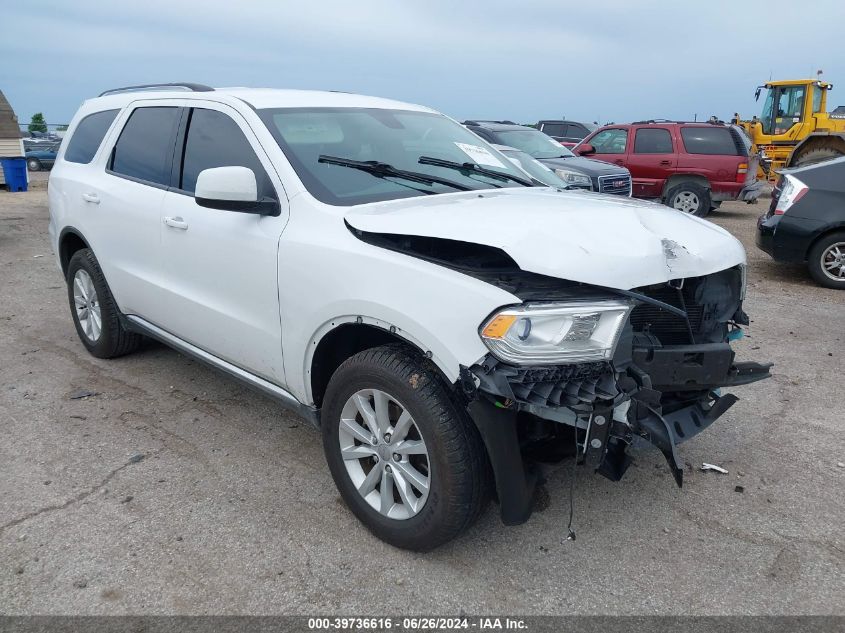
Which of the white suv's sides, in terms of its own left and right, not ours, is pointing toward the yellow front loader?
left

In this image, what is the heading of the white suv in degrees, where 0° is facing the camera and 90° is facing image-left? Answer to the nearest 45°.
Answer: approximately 315°

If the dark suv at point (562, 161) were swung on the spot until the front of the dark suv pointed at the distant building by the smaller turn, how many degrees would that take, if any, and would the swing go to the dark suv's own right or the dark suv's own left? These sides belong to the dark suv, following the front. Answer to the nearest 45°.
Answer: approximately 135° to the dark suv's own right

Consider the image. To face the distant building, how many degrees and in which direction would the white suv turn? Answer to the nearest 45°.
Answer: approximately 180°

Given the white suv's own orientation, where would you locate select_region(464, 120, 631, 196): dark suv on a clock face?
The dark suv is roughly at 8 o'clock from the white suv.

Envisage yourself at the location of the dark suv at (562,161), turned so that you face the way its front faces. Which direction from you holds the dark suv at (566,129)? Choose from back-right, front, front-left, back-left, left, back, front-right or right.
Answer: back-left

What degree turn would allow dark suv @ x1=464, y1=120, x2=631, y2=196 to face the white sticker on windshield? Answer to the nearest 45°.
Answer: approximately 45° to its right

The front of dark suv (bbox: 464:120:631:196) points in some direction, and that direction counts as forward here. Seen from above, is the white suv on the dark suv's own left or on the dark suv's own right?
on the dark suv's own right

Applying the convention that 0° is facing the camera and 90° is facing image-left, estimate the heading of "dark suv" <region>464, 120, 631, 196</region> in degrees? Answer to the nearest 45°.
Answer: approximately 315°
